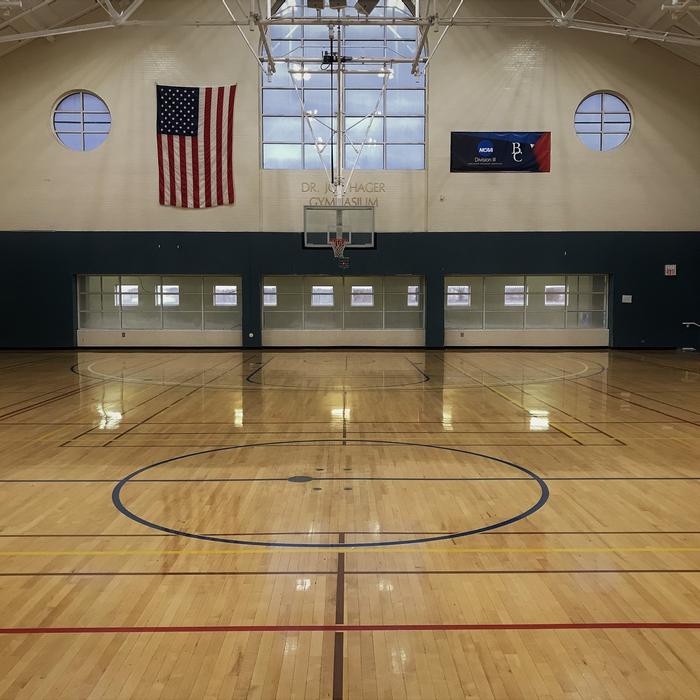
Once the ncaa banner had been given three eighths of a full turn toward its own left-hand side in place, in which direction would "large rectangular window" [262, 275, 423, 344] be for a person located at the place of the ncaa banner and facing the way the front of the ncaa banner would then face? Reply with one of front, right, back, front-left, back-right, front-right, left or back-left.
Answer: back-left

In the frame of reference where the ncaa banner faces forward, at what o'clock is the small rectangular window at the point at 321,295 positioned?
The small rectangular window is roughly at 3 o'clock from the ncaa banner.

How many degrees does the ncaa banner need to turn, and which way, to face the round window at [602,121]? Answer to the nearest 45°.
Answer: approximately 90° to its left

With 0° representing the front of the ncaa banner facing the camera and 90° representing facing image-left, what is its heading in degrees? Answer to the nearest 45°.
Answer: approximately 0°

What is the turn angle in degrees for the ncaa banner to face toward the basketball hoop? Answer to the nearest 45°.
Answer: approximately 45° to its right

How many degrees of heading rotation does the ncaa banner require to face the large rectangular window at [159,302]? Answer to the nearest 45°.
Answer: approximately 90° to its right

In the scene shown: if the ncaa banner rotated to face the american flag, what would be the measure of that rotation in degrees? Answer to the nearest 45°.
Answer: approximately 90° to its right

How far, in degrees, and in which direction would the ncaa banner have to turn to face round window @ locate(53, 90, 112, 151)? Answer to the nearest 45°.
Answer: approximately 90° to its right
